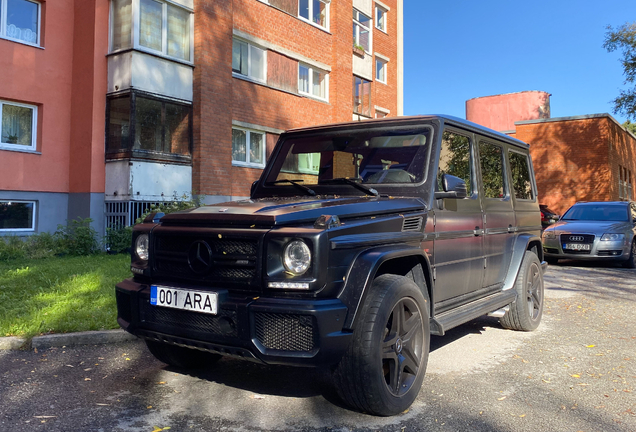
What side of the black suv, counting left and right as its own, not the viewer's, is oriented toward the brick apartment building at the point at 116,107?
right

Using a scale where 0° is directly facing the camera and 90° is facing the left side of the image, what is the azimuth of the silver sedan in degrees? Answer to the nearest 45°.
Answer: approximately 45°

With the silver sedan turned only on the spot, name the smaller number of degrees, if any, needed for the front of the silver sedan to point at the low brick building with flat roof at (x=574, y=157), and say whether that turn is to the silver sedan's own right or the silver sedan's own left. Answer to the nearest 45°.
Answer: approximately 135° to the silver sedan's own right

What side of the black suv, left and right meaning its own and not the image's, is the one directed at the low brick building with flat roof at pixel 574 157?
back

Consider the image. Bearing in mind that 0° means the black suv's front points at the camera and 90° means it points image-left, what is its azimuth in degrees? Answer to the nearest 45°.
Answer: approximately 45°

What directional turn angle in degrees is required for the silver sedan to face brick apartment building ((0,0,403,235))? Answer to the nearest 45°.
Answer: approximately 45° to its right

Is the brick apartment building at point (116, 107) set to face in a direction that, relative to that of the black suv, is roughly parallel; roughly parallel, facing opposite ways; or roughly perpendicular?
roughly perpendicular

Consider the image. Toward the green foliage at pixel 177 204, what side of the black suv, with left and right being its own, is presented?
right
